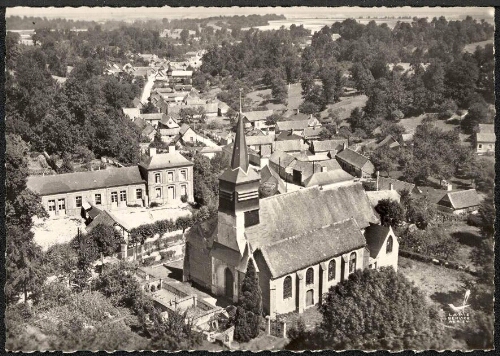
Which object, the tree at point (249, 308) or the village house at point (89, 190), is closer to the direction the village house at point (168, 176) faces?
the tree

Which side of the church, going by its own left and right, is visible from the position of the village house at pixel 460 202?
back

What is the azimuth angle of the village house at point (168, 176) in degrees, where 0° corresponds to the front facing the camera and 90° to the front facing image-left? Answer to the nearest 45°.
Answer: approximately 0°

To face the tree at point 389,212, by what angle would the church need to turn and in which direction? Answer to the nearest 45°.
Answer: approximately 180°

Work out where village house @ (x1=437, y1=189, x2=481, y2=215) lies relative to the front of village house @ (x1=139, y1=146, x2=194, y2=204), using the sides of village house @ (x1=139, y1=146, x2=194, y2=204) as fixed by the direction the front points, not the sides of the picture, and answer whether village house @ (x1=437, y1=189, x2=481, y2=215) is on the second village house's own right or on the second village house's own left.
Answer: on the second village house's own left

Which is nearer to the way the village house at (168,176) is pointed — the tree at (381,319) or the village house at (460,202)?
the tree
